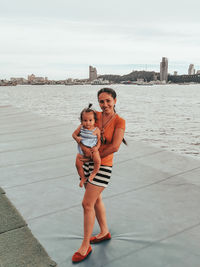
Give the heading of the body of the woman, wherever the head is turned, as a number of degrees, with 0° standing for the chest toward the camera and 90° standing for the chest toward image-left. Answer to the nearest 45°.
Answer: approximately 45°

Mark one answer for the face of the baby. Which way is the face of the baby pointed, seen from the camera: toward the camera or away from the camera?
toward the camera

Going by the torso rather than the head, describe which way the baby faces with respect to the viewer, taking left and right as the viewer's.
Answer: facing the viewer
